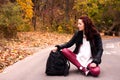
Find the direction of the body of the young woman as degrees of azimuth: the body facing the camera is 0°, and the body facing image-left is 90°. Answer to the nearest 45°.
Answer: approximately 45°
